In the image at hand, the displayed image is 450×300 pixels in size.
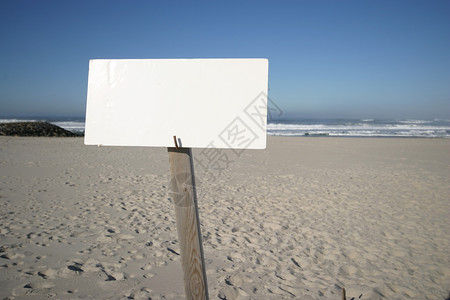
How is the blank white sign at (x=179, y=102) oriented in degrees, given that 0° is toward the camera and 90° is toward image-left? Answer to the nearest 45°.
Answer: approximately 0°

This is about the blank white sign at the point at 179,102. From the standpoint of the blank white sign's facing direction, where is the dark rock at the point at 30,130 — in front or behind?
behind
